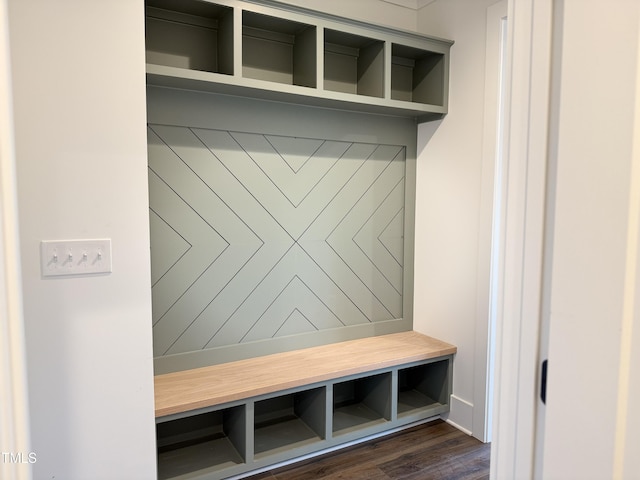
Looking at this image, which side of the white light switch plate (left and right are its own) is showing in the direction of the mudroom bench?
left

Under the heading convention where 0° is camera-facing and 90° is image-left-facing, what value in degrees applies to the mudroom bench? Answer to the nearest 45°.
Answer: approximately 315°

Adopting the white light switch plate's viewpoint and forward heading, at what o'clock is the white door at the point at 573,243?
The white door is roughly at 11 o'clock from the white light switch plate.

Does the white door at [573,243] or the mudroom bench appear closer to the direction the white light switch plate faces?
the white door

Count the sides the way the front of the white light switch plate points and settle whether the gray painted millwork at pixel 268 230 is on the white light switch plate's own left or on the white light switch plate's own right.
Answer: on the white light switch plate's own left

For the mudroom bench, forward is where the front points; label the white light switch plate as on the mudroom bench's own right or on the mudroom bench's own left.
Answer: on the mudroom bench's own right

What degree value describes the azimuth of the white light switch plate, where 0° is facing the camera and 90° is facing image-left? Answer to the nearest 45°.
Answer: approximately 0°
